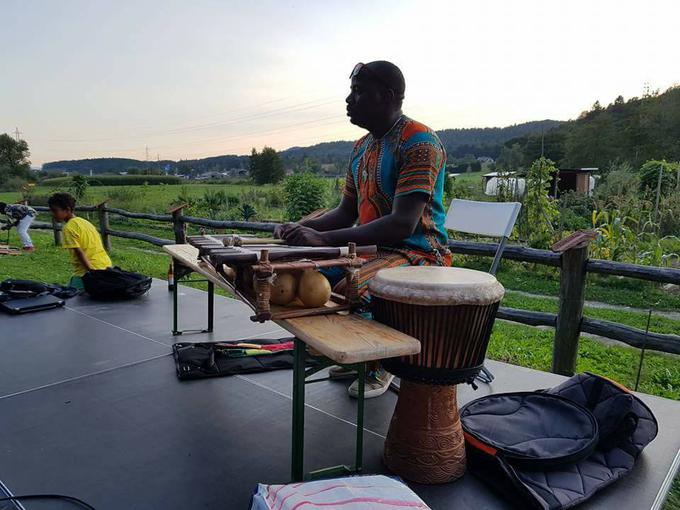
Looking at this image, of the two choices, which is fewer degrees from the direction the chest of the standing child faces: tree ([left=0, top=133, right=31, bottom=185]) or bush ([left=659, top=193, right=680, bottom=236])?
the tree

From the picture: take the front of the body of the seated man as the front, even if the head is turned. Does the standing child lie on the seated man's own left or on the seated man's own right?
on the seated man's own right

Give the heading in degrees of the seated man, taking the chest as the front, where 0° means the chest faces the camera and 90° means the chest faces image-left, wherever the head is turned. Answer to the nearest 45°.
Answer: approximately 45°

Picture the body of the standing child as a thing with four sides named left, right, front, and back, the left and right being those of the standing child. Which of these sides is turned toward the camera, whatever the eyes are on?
left

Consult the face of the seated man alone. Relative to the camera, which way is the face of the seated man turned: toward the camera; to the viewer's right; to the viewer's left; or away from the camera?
to the viewer's left
